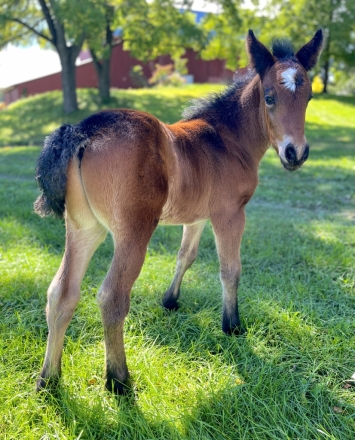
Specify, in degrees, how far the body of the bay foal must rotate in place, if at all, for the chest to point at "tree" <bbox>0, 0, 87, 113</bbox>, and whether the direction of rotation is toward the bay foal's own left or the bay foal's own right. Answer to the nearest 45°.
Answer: approximately 45° to the bay foal's own left

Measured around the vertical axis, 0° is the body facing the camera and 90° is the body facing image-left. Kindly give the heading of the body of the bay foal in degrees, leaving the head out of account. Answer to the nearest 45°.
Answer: approximately 225°

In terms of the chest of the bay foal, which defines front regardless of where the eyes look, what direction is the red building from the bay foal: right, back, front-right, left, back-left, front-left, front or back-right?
front-left

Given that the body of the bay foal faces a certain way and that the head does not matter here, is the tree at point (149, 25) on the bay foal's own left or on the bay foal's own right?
on the bay foal's own left

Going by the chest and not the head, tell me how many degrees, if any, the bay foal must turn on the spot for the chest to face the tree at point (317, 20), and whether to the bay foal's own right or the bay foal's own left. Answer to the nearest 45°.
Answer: approximately 45° to the bay foal's own left
